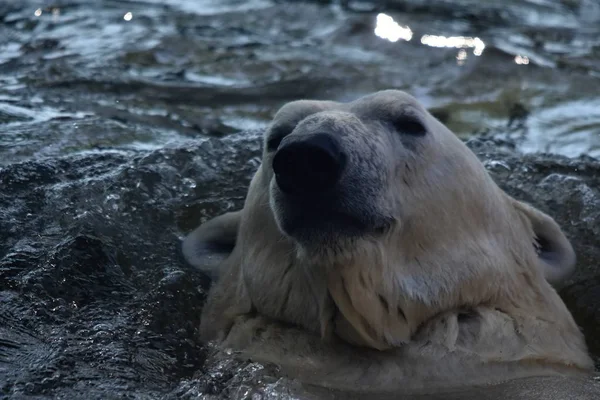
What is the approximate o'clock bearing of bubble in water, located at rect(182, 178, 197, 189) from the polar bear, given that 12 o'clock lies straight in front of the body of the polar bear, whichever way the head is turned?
The bubble in water is roughly at 5 o'clock from the polar bear.

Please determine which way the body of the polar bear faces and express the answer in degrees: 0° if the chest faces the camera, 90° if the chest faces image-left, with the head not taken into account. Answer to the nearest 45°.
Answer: approximately 0°
